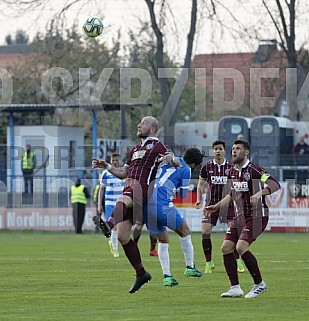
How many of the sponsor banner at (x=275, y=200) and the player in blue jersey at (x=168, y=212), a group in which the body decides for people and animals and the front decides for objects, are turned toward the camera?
1

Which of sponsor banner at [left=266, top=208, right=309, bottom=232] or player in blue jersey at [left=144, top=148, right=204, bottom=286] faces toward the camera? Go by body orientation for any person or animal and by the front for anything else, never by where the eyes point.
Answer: the sponsor banner

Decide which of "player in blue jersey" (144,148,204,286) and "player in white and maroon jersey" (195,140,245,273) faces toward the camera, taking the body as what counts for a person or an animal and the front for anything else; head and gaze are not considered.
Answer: the player in white and maroon jersey

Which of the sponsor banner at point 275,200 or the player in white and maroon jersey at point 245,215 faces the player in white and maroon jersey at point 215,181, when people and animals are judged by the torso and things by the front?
the sponsor banner

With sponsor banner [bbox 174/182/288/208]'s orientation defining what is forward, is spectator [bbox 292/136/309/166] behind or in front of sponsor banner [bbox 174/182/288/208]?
behind

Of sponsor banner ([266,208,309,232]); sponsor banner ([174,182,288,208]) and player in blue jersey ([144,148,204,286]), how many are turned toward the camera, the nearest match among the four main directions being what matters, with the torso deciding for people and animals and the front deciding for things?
2

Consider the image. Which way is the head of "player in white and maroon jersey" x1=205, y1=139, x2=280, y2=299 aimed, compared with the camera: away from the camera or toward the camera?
toward the camera

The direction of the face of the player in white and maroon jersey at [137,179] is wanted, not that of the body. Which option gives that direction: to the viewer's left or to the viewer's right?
to the viewer's left

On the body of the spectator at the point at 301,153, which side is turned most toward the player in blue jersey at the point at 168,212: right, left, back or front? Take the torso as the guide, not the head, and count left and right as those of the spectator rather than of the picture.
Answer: front

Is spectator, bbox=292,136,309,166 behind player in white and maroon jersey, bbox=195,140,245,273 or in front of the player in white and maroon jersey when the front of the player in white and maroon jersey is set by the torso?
behind

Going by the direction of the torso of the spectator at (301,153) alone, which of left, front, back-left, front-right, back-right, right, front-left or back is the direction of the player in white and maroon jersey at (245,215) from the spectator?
front

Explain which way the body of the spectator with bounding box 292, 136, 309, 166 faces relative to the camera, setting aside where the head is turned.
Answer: toward the camera

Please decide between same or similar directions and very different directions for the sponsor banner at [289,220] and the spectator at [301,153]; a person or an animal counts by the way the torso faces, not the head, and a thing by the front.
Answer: same or similar directions

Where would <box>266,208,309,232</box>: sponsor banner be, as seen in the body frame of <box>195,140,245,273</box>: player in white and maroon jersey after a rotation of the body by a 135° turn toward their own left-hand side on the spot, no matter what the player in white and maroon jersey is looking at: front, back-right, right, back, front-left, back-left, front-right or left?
front-left

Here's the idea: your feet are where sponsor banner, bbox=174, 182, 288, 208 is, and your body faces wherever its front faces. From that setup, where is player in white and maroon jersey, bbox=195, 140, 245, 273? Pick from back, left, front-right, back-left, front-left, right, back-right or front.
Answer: front

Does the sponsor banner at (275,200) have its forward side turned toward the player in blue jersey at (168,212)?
yes
